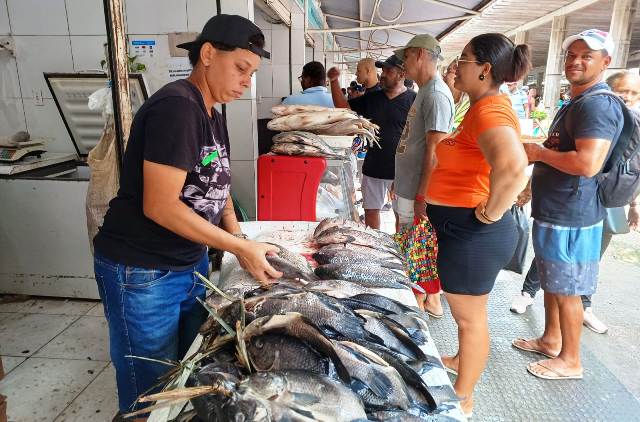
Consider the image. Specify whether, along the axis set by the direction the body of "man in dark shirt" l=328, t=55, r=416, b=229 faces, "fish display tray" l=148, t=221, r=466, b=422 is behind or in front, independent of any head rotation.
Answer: in front

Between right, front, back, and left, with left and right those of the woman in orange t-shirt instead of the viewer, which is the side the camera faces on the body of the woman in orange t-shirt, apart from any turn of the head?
left

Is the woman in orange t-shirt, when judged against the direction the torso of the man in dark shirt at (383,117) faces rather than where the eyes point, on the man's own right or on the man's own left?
on the man's own left

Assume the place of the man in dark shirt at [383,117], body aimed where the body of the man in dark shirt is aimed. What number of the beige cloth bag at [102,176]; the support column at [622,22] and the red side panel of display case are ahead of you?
2

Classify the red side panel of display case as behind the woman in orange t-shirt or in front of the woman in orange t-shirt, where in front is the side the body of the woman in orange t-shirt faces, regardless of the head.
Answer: in front

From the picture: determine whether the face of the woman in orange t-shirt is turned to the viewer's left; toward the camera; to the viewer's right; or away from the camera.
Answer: to the viewer's left

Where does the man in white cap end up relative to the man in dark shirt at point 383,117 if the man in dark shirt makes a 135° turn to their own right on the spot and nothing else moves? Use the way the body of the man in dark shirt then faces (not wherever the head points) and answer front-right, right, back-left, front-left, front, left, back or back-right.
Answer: back-right

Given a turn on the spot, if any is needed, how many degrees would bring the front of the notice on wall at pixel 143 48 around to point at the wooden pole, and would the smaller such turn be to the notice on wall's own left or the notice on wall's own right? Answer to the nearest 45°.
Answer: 0° — it already faces it

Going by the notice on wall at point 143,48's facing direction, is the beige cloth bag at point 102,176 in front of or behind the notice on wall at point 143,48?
in front

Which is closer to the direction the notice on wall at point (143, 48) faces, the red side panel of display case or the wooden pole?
the wooden pole

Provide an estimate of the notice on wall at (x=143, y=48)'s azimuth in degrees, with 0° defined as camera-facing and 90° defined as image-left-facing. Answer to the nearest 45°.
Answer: approximately 0°

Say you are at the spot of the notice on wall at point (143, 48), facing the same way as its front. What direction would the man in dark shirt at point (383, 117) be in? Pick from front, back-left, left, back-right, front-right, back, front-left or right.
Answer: left

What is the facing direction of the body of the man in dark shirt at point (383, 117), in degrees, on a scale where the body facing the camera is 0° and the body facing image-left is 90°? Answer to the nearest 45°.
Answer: approximately 45°

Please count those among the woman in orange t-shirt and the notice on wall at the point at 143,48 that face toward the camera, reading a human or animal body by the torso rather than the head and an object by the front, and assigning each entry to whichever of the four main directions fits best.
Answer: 1
